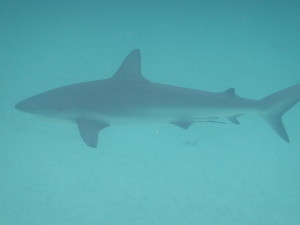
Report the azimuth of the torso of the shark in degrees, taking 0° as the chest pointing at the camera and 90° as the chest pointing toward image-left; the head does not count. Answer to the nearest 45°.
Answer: approximately 90°
